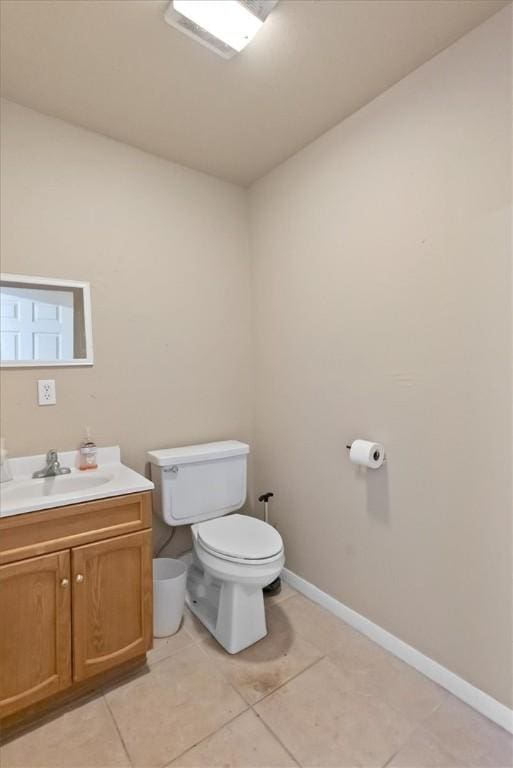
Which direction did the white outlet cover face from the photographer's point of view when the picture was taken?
facing the viewer

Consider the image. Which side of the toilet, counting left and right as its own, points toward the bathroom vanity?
right

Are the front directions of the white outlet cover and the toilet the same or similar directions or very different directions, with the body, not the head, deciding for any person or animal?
same or similar directions

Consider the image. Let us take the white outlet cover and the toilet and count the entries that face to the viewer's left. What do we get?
0

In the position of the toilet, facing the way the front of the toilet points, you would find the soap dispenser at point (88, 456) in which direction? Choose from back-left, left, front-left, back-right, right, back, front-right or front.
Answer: back-right

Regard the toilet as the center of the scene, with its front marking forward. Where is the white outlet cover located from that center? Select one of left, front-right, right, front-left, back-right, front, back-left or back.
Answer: back-right
